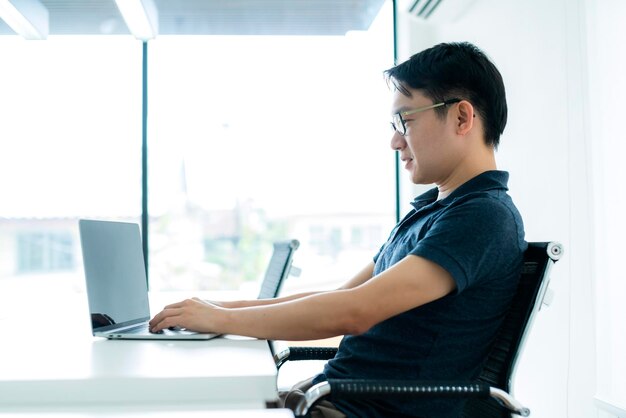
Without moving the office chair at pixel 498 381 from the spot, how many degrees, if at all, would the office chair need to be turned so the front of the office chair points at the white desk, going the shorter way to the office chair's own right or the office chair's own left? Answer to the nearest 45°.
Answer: approximately 45° to the office chair's own left

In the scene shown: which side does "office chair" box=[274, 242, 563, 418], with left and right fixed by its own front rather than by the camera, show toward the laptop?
front

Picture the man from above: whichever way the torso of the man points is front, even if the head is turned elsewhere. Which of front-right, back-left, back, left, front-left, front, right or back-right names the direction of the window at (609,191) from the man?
back-right

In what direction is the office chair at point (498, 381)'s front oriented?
to the viewer's left

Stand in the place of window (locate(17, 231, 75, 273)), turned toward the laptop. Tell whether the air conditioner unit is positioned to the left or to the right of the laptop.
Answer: left

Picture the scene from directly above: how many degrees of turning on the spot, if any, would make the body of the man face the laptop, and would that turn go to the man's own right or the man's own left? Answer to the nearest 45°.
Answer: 0° — they already face it

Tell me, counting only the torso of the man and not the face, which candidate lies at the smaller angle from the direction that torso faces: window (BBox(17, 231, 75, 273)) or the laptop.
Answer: the laptop

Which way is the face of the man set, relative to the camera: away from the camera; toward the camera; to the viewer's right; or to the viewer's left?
to the viewer's left

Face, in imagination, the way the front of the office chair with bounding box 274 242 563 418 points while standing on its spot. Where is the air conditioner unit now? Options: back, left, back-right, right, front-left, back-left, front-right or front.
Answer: right

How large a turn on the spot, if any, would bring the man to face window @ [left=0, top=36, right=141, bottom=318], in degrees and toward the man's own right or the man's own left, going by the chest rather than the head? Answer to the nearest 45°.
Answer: approximately 45° to the man's own right

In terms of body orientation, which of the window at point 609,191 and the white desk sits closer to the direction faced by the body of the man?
the white desk

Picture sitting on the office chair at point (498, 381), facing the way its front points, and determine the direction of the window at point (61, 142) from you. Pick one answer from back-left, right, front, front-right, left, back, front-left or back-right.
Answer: front-right

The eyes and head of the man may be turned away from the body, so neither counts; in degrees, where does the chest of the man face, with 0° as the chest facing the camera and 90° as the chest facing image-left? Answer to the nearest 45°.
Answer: approximately 90°

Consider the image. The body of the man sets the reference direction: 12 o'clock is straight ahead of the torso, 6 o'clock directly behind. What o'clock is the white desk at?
The white desk is roughly at 11 o'clock from the man.

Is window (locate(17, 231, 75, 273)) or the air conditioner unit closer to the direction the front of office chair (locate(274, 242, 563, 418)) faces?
the window

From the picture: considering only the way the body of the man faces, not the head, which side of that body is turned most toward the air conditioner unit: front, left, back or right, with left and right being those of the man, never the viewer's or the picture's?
right

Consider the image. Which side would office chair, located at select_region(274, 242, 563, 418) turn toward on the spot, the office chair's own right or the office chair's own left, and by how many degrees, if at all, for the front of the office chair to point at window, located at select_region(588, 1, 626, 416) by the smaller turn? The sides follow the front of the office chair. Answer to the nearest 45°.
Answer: approximately 135° to the office chair's own right
